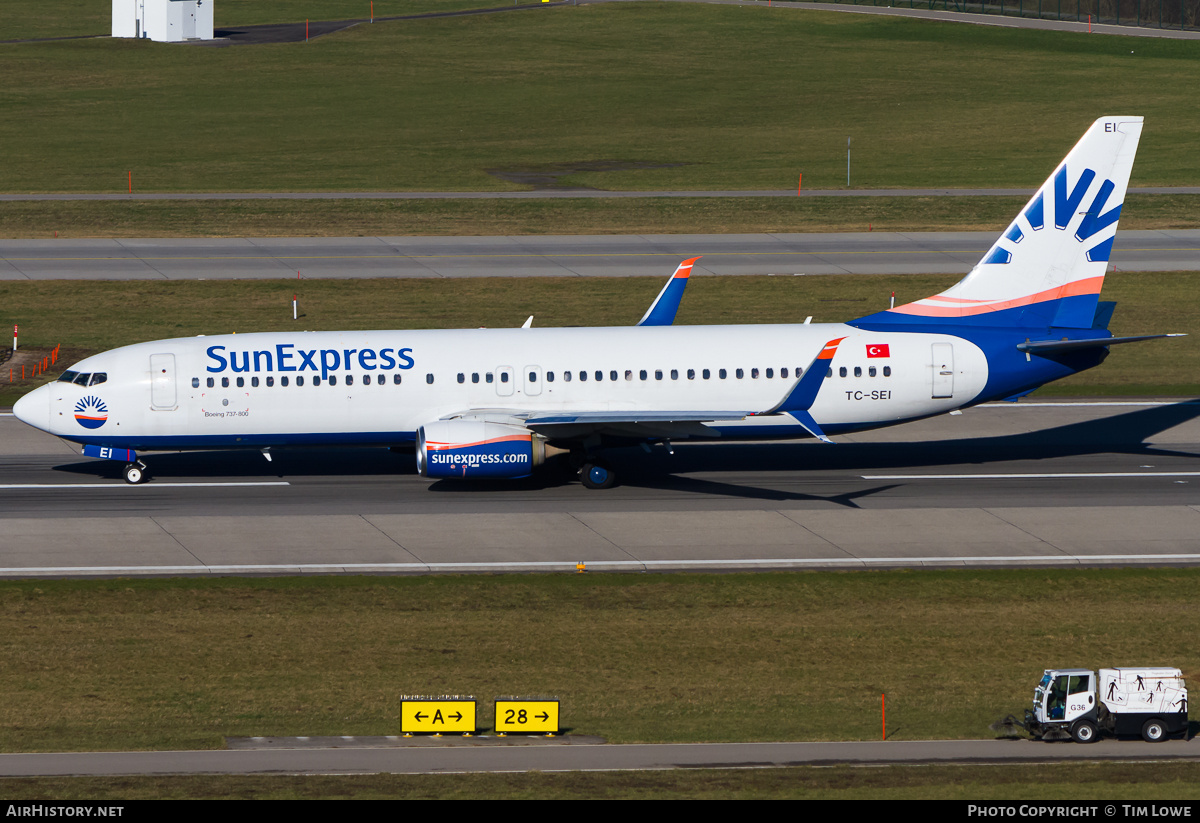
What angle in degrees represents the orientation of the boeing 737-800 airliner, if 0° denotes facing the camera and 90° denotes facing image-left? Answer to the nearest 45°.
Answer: approximately 90°

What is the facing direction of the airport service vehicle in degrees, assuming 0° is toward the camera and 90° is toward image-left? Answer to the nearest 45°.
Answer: approximately 90°

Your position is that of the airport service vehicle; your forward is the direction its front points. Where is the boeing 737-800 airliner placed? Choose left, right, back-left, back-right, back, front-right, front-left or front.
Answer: front-right

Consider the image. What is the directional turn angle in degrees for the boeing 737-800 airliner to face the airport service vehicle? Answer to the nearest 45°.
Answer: approximately 135° to its left

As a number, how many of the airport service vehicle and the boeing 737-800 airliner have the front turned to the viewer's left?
2
